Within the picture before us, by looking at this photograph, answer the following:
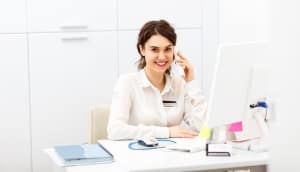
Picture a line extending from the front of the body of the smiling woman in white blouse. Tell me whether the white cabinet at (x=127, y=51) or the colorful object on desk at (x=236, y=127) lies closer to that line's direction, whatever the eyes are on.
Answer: the colorful object on desk

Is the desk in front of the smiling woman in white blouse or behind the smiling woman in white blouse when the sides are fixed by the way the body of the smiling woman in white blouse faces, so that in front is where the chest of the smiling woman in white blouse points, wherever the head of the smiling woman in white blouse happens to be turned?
in front

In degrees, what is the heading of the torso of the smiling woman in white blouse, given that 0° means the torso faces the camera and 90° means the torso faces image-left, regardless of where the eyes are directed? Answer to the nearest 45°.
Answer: approximately 315°

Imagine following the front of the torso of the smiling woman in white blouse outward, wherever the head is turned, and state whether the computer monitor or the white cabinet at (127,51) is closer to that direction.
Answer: the computer monitor

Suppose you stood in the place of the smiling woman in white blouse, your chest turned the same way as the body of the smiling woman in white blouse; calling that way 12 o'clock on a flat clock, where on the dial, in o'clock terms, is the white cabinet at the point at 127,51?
The white cabinet is roughly at 7 o'clock from the smiling woman in white blouse.

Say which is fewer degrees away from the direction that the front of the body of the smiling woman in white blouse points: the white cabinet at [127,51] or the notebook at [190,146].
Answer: the notebook

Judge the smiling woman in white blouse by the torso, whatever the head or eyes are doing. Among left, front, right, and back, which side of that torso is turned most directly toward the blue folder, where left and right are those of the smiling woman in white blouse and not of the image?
right
